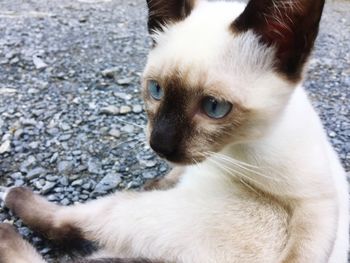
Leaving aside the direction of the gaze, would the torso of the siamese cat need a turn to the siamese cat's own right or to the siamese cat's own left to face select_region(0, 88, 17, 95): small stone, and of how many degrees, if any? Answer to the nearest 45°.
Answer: approximately 90° to the siamese cat's own right

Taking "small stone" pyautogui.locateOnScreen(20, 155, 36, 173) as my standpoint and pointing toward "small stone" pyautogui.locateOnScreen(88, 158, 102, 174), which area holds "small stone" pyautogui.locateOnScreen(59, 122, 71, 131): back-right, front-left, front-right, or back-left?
front-left

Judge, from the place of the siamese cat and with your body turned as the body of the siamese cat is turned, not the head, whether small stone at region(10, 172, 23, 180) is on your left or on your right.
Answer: on your right

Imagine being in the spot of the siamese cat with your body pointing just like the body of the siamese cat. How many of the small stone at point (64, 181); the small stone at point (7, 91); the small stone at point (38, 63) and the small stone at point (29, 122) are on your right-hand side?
4

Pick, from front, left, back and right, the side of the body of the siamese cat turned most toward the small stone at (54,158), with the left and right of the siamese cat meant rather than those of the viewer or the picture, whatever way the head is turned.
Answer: right

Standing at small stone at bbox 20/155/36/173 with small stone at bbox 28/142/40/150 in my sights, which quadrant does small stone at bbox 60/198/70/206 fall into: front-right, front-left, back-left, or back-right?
back-right

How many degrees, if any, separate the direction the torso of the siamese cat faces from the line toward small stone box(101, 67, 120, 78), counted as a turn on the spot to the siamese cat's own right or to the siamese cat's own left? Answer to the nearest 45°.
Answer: approximately 90° to the siamese cat's own right

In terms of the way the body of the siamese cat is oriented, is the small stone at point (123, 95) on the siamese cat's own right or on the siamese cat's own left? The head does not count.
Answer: on the siamese cat's own right

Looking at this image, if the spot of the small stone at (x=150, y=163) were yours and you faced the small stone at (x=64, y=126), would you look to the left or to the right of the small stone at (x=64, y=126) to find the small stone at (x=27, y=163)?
left

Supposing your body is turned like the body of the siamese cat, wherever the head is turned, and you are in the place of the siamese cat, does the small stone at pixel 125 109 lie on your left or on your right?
on your right

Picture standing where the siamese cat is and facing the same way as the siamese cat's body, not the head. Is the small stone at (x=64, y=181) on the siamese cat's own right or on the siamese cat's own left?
on the siamese cat's own right

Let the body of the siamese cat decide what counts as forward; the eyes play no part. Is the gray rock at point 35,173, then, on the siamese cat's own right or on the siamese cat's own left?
on the siamese cat's own right

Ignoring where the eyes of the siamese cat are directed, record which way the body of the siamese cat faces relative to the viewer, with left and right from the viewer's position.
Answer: facing the viewer and to the left of the viewer

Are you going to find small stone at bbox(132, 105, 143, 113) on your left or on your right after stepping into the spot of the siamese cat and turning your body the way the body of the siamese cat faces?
on your right

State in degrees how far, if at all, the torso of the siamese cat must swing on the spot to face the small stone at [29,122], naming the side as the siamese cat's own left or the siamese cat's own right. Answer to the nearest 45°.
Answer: approximately 90° to the siamese cat's own right
